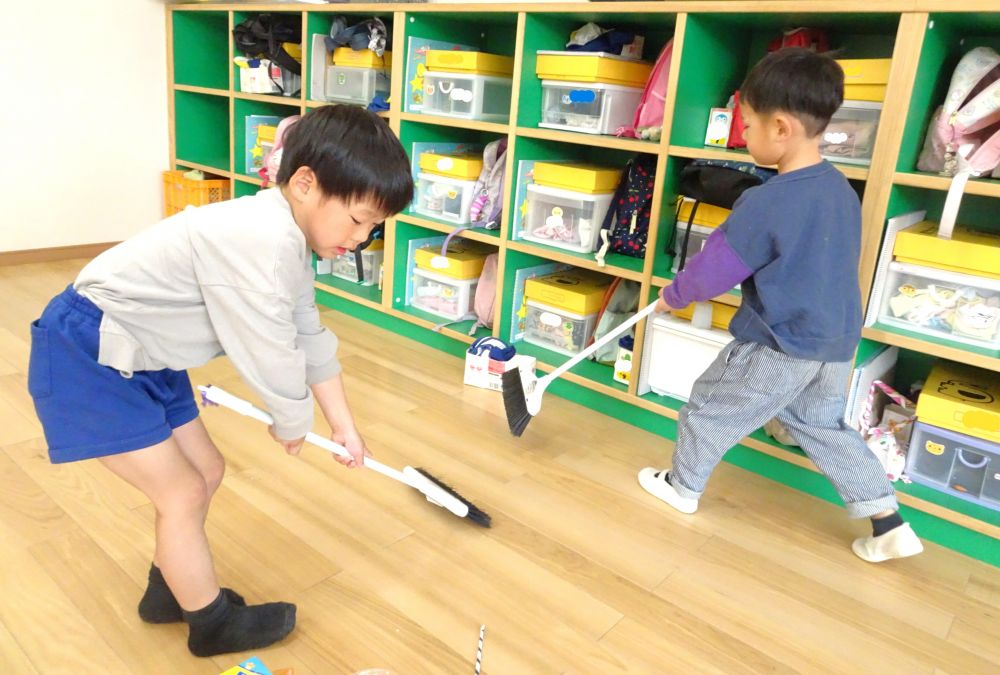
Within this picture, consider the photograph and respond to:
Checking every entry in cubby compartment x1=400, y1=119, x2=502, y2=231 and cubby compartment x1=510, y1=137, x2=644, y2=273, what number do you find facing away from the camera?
0

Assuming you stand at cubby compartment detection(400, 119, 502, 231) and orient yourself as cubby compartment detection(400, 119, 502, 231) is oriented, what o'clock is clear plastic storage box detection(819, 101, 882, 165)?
The clear plastic storage box is roughly at 9 o'clock from the cubby compartment.

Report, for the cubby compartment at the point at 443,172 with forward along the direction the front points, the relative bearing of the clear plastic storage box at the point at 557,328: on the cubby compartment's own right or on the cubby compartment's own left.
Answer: on the cubby compartment's own left

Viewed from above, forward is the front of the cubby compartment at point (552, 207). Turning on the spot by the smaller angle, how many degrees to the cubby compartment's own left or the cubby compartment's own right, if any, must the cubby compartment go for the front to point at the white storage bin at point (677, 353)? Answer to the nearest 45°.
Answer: approximately 90° to the cubby compartment's own left

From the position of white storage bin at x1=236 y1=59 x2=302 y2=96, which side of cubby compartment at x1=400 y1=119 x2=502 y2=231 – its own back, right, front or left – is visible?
right

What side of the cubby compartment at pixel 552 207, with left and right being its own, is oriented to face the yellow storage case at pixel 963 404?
left

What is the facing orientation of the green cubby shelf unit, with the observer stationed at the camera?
facing the viewer and to the left of the viewer

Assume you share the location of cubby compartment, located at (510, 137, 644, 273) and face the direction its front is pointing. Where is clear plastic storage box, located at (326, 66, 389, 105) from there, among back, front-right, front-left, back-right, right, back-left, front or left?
right

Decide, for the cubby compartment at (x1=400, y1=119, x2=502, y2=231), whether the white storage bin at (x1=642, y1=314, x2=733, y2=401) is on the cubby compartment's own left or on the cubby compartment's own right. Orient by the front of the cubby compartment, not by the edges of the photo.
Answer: on the cubby compartment's own left

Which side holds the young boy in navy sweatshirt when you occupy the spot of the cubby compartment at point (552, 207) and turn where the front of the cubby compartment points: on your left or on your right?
on your left

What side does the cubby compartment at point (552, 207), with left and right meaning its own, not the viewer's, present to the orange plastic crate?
right
